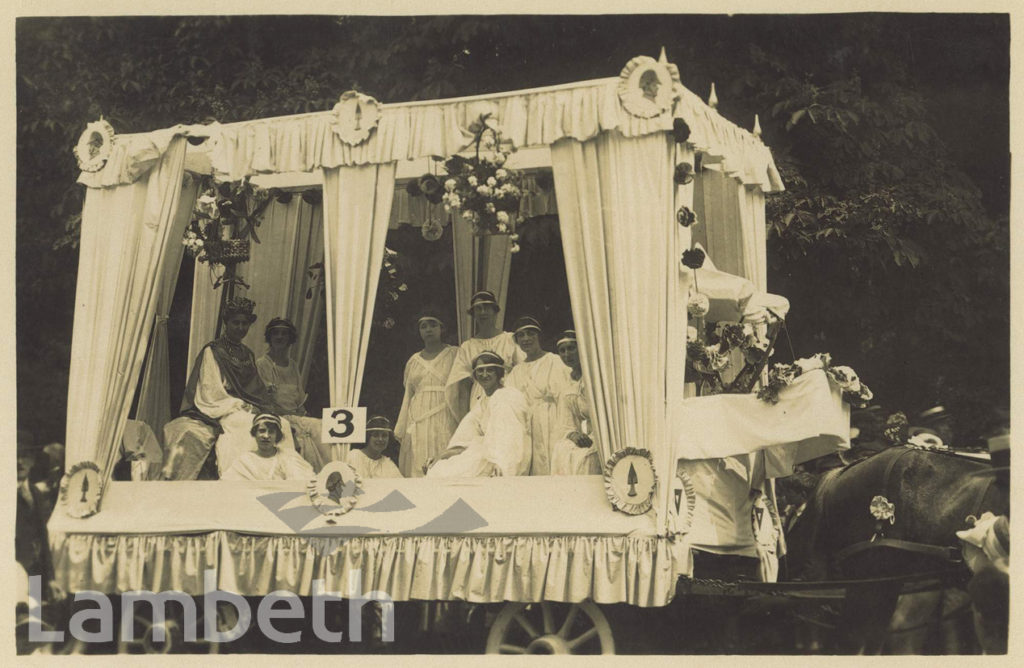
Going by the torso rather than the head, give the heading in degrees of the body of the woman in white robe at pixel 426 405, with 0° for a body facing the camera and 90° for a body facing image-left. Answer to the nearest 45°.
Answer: approximately 0°

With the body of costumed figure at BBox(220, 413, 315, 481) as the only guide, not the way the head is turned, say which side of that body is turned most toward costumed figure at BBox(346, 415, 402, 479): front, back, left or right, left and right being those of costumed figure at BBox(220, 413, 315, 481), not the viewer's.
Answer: left

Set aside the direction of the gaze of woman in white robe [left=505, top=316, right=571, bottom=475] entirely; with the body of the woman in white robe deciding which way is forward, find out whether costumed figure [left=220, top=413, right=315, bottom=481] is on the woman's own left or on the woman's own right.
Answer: on the woman's own right

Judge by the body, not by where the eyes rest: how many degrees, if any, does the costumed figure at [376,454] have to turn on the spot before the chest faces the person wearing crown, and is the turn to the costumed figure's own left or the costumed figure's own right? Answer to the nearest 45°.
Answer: approximately 90° to the costumed figure's own right

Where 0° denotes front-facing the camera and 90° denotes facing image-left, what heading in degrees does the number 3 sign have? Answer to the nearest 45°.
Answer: approximately 0°

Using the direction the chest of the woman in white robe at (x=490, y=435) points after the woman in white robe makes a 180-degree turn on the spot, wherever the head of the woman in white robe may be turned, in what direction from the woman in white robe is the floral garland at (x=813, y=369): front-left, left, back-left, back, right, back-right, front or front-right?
front-right
